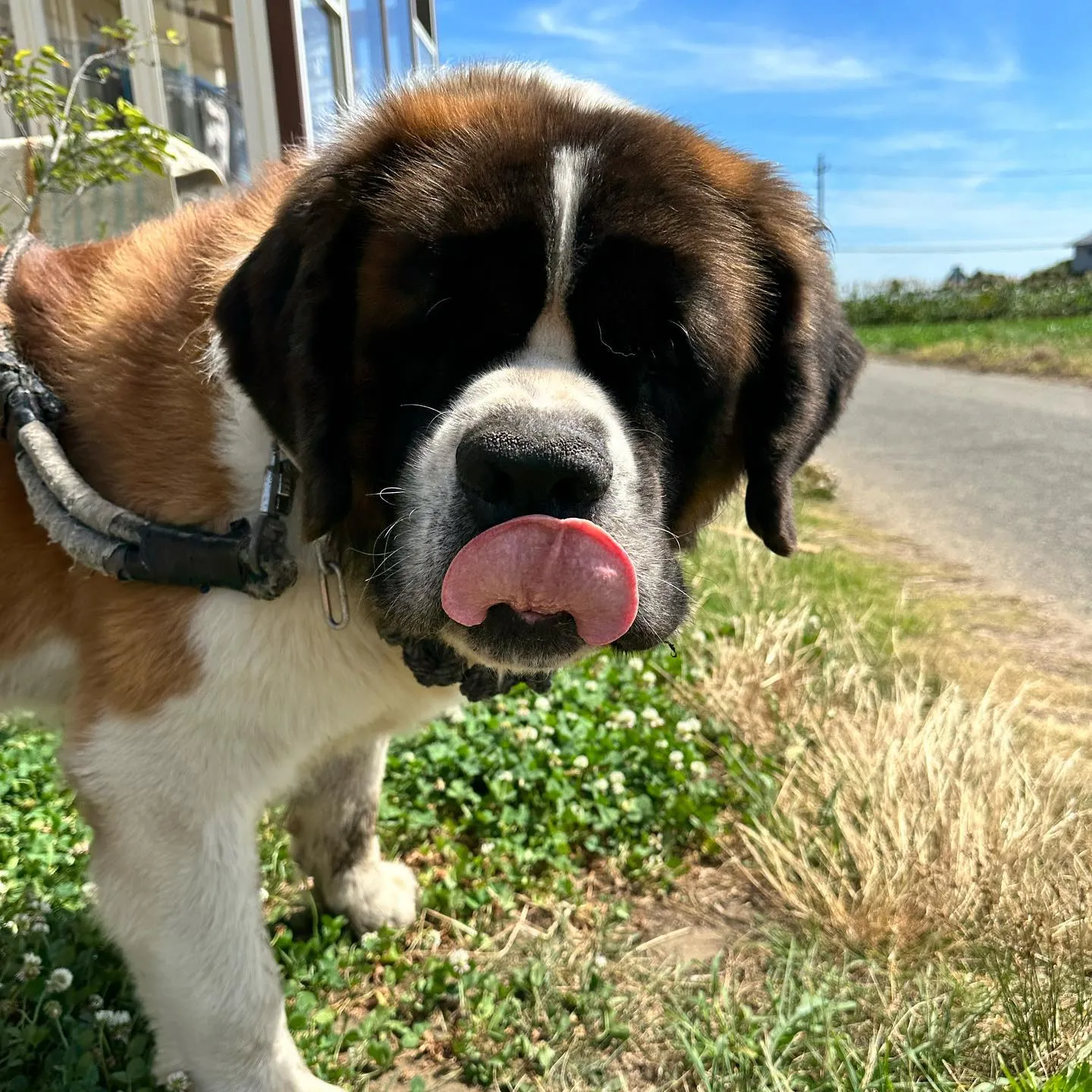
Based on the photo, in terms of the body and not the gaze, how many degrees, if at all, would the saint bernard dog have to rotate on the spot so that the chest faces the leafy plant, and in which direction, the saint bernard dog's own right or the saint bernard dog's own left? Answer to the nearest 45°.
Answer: approximately 180°

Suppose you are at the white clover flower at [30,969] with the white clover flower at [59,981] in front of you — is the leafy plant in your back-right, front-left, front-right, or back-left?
back-left

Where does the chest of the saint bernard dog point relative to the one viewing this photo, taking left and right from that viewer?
facing the viewer and to the right of the viewer
